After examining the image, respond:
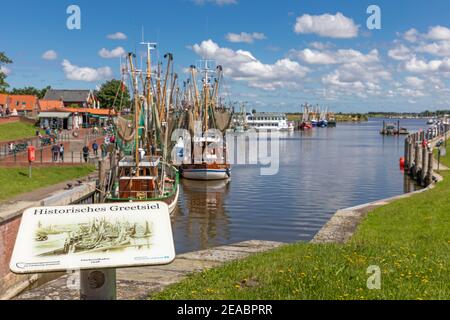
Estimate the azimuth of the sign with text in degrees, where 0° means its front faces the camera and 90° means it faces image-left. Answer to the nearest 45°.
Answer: approximately 0°

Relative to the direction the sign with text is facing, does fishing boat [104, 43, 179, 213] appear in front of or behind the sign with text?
behind
